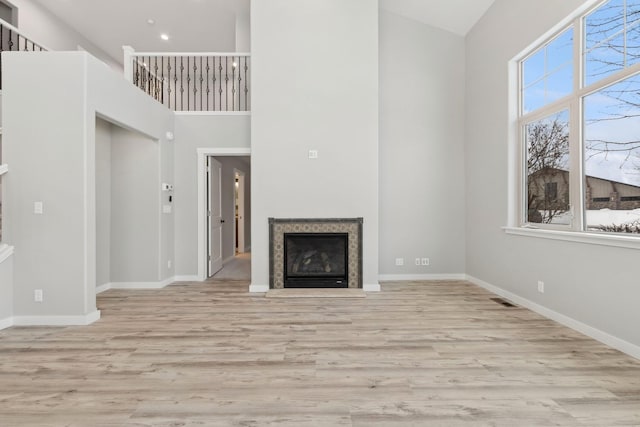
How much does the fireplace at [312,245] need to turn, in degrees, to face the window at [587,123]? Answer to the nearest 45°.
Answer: approximately 45° to its left

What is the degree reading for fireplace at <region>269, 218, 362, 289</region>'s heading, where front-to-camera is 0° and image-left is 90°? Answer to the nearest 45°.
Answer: approximately 0°

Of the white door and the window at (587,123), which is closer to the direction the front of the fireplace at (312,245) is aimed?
the window

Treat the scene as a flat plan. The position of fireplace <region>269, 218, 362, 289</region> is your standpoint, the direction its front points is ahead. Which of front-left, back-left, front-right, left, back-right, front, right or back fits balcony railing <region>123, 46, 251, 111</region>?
back-right

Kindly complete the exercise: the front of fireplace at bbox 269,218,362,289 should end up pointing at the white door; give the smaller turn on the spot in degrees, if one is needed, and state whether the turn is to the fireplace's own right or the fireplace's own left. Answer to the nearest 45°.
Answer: approximately 135° to the fireplace's own right

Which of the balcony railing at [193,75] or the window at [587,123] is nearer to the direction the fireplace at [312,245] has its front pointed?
the window

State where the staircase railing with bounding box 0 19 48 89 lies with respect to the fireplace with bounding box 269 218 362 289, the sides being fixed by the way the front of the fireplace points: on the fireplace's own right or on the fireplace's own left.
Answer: on the fireplace's own right
